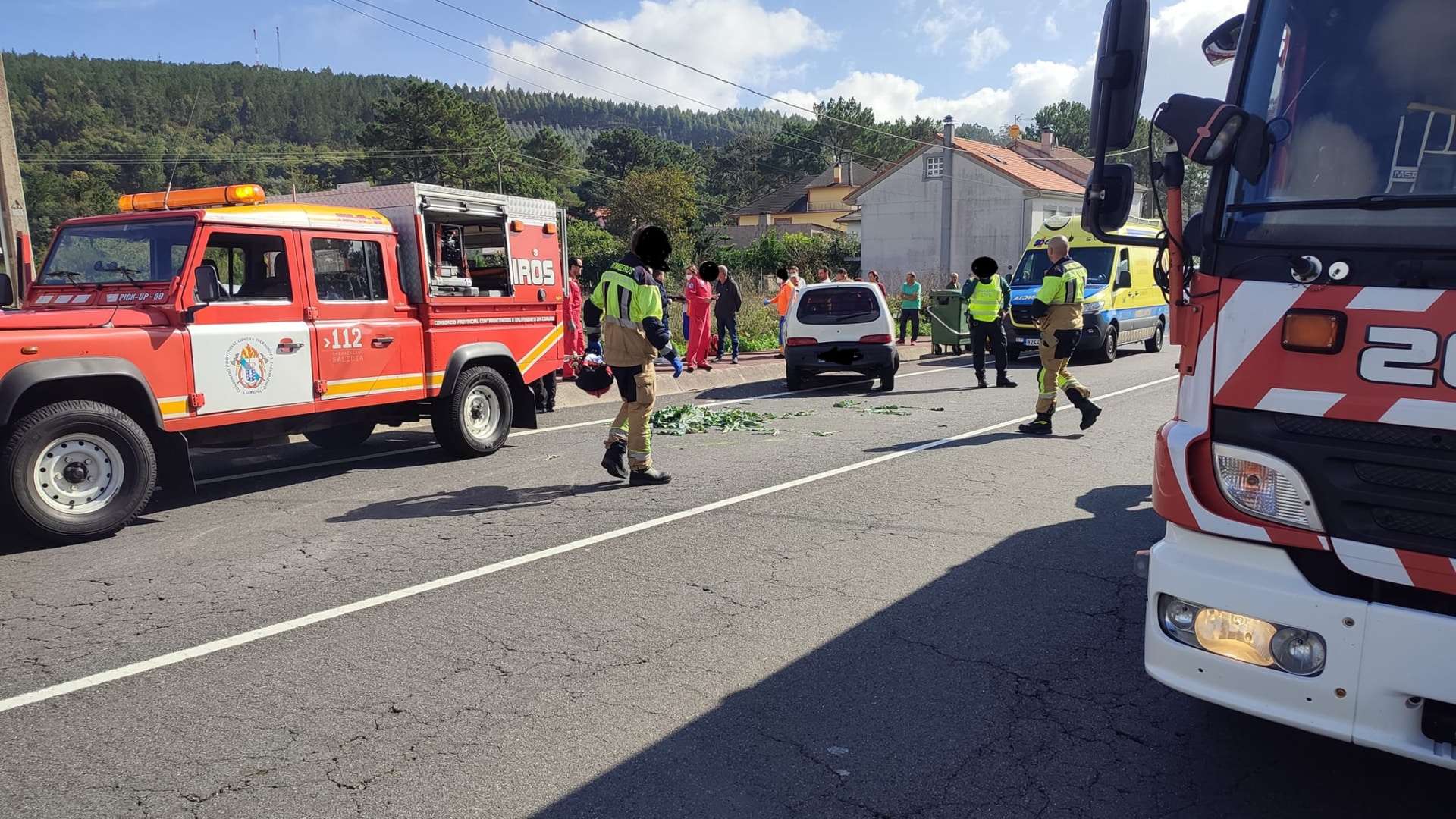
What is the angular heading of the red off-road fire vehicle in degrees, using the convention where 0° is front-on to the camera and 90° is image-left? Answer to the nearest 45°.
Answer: approximately 45°

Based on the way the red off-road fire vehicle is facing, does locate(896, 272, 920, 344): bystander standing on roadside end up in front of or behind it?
behind

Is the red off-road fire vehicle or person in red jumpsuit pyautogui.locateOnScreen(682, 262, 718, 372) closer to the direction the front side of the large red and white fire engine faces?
the red off-road fire vehicle

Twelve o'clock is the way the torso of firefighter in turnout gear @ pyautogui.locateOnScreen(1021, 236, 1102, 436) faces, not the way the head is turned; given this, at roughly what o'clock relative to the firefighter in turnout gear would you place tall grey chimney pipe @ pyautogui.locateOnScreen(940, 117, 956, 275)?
The tall grey chimney pipe is roughly at 1 o'clock from the firefighter in turnout gear.

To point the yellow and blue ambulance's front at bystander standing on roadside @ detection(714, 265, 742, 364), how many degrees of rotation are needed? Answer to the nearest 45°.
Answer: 0° — it already faces them

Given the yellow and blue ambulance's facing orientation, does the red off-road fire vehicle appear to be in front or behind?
in front

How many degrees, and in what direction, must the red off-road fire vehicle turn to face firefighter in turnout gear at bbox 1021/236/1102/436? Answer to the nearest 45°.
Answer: approximately 135° to its left

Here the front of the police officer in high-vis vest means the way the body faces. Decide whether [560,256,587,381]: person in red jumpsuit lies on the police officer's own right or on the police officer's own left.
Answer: on the police officer's own right

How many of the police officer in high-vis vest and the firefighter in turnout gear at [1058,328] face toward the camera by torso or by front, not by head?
1

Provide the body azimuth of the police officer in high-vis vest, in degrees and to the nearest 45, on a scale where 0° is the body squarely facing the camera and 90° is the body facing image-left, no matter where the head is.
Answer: approximately 0°

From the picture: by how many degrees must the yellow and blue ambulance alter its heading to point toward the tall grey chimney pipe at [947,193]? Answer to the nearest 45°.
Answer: approximately 135° to its right

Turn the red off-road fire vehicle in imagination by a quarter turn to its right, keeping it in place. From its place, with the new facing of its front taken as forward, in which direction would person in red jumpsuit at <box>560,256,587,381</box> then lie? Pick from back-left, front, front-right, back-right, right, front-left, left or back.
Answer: right
